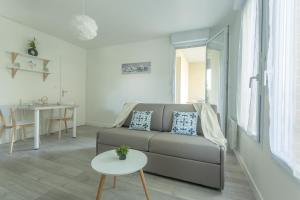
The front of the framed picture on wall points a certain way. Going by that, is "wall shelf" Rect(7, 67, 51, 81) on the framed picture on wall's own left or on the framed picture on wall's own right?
on the framed picture on wall's own right

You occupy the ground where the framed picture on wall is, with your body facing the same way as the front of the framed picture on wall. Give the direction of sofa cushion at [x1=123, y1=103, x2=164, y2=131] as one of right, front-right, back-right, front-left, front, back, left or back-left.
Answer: front

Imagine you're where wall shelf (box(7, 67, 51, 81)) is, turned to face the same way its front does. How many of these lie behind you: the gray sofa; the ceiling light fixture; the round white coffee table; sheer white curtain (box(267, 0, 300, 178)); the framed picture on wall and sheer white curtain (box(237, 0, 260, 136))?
0

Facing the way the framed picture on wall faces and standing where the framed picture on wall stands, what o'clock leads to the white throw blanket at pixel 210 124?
The white throw blanket is roughly at 11 o'clock from the framed picture on wall.

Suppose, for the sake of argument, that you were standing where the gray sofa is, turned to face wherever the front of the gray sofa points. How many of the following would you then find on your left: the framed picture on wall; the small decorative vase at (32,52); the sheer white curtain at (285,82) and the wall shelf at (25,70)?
1

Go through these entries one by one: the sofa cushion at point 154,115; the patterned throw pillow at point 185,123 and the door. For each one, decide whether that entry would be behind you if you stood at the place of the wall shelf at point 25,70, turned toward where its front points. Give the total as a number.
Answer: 0

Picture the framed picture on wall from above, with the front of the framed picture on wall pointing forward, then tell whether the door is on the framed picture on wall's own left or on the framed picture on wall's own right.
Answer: on the framed picture on wall's own left

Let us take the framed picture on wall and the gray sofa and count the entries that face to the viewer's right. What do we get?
0

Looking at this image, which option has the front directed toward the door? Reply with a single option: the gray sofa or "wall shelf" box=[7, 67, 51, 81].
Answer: the wall shelf

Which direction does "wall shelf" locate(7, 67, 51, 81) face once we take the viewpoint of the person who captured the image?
facing the viewer and to the right of the viewer

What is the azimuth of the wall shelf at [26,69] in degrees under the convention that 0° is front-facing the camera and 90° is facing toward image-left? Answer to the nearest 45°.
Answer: approximately 315°

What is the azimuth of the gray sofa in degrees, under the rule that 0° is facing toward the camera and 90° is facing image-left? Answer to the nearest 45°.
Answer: approximately 45°

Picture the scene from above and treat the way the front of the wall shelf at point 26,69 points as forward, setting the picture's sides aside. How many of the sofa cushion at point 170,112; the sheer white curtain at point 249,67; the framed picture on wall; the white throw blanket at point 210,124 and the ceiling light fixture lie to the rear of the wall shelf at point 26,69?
0

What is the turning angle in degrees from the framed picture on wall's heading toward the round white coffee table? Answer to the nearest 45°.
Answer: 0° — it already faces it

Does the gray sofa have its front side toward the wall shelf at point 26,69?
no

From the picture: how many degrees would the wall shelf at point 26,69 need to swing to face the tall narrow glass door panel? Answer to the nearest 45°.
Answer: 0° — it already faces it

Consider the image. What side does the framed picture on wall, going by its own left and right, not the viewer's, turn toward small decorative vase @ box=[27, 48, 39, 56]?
right

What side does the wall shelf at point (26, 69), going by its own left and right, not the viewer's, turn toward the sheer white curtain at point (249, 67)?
front

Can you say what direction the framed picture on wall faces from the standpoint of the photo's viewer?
facing the viewer

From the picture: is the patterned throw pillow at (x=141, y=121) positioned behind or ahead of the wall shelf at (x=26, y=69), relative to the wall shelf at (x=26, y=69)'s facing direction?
ahead
